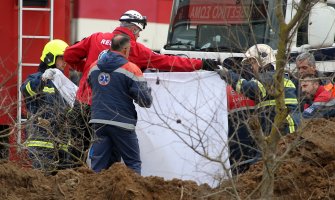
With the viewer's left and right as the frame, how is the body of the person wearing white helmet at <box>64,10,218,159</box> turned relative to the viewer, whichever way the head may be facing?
facing away from the viewer and to the right of the viewer

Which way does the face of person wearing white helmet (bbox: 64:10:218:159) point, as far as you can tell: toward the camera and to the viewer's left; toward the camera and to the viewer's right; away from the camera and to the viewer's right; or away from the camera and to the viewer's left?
away from the camera and to the viewer's right
